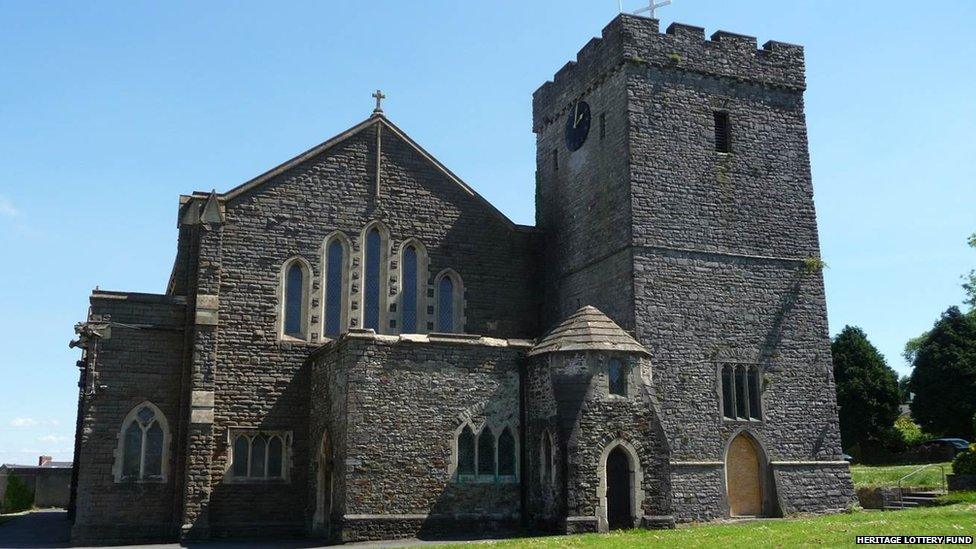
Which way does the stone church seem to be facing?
toward the camera

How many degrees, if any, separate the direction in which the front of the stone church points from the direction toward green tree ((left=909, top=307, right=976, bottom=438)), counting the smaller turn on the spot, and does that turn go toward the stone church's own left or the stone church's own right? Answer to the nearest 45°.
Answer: approximately 135° to the stone church's own left

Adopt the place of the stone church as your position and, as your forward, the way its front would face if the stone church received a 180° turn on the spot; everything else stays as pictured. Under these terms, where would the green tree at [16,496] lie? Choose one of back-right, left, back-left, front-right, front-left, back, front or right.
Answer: front-left

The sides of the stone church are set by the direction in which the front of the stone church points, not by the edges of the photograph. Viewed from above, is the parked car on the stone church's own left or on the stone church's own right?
on the stone church's own left

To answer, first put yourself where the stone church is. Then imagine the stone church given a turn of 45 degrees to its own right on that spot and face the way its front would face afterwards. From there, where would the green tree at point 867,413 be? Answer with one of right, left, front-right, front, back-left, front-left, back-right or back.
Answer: back
